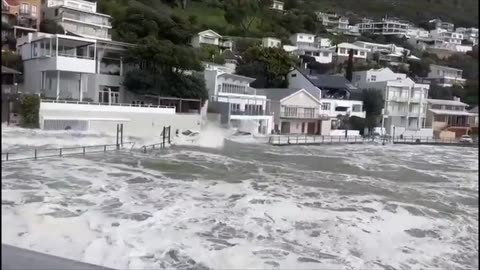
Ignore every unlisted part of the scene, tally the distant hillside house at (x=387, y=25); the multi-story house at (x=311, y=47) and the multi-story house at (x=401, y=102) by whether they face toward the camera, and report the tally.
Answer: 3

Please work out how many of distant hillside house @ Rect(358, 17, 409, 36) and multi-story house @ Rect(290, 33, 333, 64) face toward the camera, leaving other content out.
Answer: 2

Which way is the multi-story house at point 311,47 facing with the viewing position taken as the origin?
facing the viewer

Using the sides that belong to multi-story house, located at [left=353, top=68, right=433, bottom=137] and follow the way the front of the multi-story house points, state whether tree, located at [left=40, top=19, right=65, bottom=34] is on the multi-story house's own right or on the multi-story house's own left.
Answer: on the multi-story house's own right

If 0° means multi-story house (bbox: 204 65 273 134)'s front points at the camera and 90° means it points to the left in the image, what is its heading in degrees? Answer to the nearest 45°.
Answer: approximately 315°

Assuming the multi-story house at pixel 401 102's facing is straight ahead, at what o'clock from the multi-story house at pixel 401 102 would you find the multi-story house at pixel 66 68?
the multi-story house at pixel 66 68 is roughly at 2 o'clock from the multi-story house at pixel 401 102.

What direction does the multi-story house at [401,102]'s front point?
toward the camera
